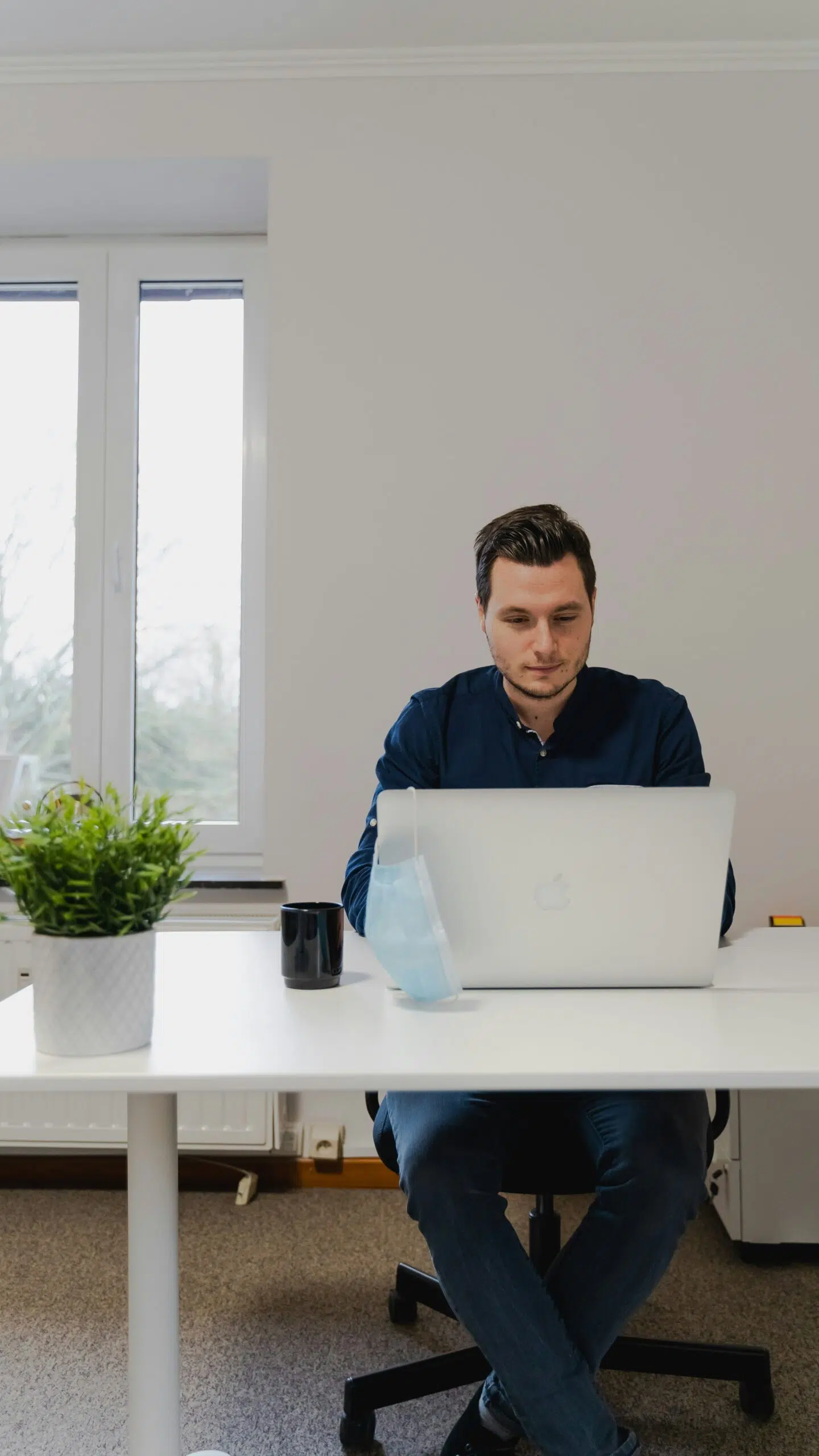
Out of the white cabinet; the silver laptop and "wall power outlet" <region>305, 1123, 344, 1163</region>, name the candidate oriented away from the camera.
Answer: the silver laptop

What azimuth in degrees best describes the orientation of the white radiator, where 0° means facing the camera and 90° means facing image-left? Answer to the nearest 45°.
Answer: approximately 0°

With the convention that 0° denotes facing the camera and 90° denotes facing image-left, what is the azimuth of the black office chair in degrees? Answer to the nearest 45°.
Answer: approximately 0°

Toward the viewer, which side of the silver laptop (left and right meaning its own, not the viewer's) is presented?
back

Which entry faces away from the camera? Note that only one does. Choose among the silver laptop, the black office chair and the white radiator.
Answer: the silver laptop

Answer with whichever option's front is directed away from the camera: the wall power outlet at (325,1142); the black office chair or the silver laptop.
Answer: the silver laptop
